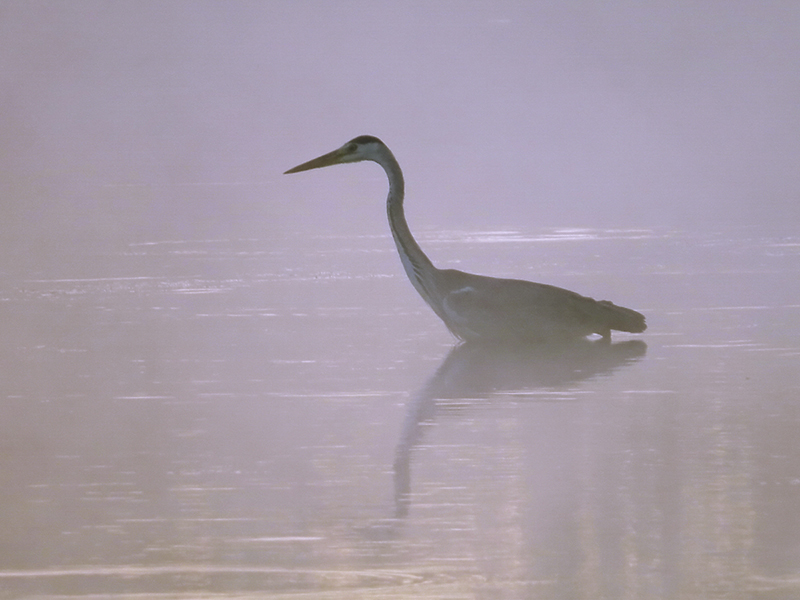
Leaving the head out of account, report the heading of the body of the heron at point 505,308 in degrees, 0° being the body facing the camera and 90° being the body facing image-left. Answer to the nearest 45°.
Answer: approximately 90°
